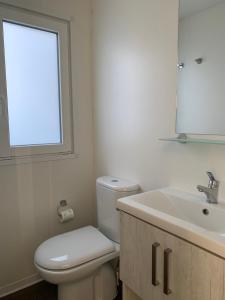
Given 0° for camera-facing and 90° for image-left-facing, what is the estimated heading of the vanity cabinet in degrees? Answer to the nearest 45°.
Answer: approximately 45°

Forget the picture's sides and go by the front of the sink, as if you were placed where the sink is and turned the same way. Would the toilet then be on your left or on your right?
on your right

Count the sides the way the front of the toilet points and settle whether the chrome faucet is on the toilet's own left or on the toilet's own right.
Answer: on the toilet's own left

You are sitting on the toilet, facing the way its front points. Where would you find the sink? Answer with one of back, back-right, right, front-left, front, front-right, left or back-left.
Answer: left

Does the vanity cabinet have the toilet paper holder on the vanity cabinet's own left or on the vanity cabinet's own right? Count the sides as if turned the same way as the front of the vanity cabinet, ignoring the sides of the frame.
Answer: on the vanity cabinet's own right

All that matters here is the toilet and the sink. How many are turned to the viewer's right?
0
